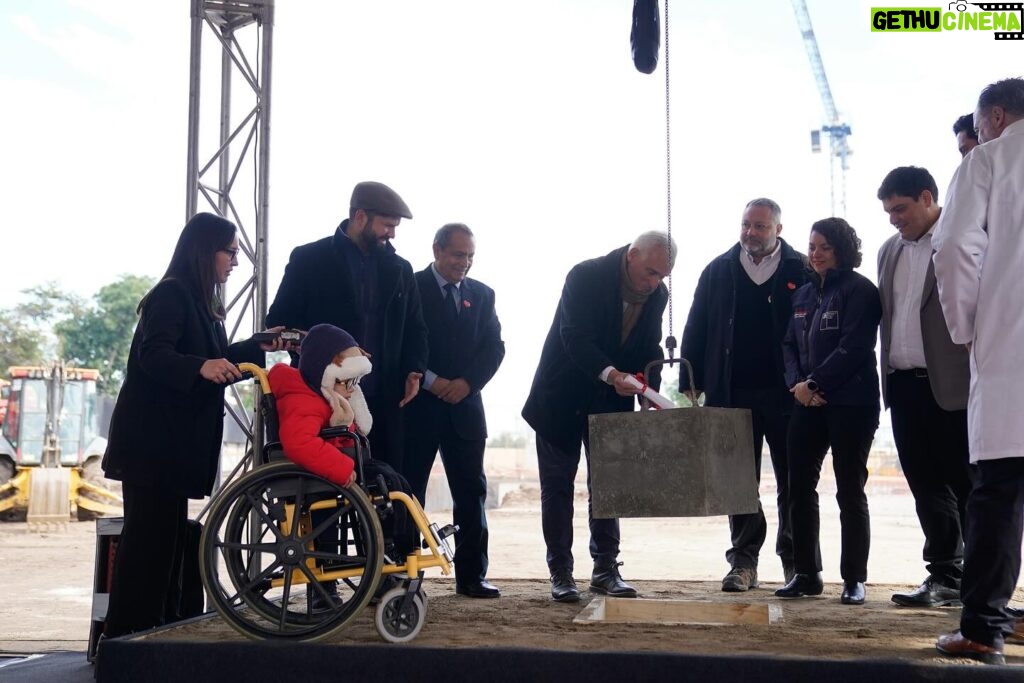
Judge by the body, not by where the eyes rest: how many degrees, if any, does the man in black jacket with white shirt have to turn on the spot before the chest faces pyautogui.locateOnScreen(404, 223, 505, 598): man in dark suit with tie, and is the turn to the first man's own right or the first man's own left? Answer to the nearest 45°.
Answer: approximately 90° to the first man's own right

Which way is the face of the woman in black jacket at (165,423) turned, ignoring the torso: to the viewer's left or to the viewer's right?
to the viewer's right

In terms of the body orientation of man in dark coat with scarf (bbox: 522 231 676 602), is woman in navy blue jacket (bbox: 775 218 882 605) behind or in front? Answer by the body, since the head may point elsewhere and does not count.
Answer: in front

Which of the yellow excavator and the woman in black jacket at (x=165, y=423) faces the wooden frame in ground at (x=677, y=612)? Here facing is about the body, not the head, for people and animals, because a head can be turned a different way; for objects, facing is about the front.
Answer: the woman in black jacket

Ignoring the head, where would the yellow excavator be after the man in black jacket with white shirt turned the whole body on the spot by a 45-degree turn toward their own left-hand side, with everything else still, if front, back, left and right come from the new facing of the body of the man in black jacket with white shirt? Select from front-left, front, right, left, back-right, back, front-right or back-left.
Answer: back

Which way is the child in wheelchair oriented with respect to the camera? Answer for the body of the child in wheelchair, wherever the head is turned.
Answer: to the viewer's right

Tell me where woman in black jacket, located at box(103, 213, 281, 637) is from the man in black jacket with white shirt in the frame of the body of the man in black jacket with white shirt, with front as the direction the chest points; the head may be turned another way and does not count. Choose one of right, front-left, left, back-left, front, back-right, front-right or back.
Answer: front-right

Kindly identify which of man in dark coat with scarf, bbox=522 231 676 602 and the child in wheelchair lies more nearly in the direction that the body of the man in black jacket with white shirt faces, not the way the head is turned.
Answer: the child in wheelchair

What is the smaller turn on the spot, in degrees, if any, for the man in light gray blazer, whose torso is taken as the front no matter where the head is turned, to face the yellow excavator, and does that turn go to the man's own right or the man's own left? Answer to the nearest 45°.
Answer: approximately 90° to the man's own right

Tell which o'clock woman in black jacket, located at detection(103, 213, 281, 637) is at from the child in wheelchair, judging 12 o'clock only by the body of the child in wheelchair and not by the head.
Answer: The woman in black jacket is roughly at 7 o'clock from the child in wheelchair.

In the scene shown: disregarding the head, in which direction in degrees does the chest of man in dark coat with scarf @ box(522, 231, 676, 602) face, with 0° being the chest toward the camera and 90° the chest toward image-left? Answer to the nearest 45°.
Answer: approximately 315°

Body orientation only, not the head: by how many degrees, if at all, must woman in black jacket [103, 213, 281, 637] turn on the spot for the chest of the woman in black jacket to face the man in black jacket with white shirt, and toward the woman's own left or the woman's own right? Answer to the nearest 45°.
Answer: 0° — they already face them

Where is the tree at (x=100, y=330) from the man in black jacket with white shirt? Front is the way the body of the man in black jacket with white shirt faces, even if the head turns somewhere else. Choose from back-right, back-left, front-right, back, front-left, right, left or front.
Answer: back-right

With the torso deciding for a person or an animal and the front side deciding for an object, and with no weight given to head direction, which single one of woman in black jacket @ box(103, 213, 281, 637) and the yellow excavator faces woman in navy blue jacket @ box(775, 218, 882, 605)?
woman in black jacket @ box(103, 213, 281, 637)

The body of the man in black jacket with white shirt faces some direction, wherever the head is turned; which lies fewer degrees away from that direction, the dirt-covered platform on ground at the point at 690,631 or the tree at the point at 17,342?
the dirt-covered platform on ground

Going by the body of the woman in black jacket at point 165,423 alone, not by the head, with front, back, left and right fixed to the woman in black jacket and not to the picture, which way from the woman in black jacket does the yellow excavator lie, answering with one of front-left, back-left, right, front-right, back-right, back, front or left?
left
